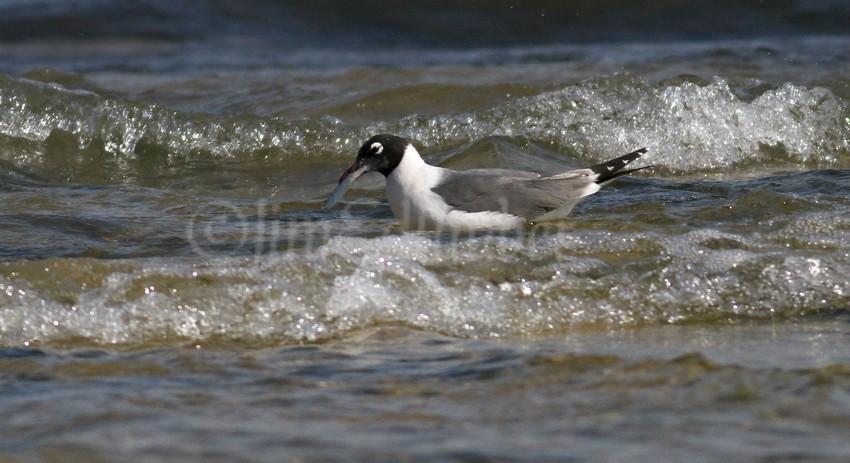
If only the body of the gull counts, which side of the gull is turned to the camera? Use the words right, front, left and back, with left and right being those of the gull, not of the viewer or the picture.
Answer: left
